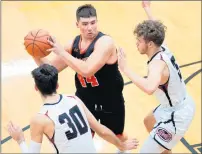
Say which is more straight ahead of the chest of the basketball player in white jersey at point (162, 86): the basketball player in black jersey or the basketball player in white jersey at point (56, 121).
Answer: the basketball player in black jersey

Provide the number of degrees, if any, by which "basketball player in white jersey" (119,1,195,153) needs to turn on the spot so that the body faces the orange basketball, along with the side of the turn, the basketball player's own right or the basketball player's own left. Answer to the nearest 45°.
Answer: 0° — they already face it

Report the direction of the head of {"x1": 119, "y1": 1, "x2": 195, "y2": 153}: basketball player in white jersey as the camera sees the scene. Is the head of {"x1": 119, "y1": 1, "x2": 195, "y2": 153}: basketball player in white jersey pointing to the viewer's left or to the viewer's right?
to the viewer's left

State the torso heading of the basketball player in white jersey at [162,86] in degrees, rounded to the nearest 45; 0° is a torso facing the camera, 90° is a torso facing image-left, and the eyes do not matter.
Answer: approximately 90°

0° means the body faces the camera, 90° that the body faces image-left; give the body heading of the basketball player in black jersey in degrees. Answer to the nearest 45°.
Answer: approximately 45°

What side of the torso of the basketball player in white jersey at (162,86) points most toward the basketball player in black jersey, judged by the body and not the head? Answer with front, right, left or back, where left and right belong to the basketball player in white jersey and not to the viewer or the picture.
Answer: front

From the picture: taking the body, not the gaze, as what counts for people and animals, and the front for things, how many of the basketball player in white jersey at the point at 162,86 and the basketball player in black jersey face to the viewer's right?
0
